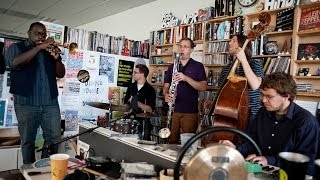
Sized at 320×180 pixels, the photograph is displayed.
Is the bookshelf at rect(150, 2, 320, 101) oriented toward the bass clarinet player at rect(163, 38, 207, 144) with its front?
yes

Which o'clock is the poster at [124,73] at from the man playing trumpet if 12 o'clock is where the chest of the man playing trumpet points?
The poster is roughly at 9 o'clock from the man playing trumpet.

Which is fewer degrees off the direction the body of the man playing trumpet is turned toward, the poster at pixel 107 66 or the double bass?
the double bass

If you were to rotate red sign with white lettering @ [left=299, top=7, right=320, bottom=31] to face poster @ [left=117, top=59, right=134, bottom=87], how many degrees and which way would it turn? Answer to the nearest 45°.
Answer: approximately 45° to its right

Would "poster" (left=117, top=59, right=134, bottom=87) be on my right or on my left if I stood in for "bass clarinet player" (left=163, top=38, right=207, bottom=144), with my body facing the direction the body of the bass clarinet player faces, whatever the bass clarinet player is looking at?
on my right

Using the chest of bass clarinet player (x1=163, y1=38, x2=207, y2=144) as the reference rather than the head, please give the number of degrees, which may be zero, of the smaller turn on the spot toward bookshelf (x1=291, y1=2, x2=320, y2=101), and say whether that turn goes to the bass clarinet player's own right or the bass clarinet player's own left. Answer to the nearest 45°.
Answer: approximately 135° to the bass clarinet player's own left

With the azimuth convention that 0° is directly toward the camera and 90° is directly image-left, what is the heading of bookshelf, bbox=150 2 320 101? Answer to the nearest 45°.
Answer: approximately 45°
